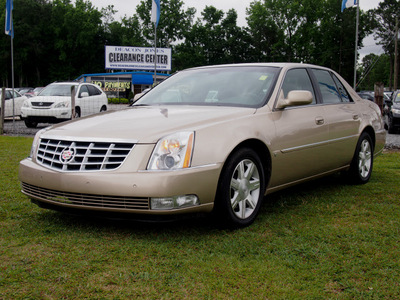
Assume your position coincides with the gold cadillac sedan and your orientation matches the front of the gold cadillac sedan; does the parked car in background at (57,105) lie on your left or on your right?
on your right

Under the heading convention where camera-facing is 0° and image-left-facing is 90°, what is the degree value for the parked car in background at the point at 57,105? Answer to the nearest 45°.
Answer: approximately 45°

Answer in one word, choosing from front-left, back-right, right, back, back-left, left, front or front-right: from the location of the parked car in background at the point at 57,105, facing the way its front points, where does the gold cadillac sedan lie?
front-left

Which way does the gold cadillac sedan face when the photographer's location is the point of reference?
facing the viewer and to the left of the viewer

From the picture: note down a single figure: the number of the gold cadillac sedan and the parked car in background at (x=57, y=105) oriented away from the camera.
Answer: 0
